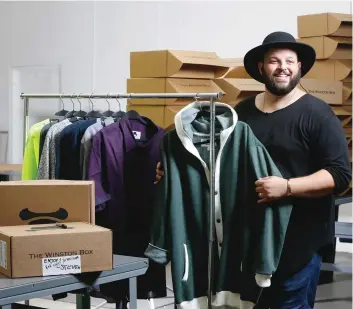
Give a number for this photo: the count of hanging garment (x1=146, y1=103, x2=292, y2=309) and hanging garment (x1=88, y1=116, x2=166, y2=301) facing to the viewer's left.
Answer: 0

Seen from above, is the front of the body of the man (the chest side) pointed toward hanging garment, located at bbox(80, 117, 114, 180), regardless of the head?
no

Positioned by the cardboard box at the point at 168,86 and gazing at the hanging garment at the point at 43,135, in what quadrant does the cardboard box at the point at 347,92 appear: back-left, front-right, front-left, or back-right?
back-left

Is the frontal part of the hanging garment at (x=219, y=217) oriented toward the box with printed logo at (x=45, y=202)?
no

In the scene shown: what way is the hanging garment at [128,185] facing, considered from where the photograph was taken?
facing the viewer and to the right of the viewer

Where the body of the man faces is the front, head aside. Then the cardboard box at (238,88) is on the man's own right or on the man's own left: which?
on the man's own right

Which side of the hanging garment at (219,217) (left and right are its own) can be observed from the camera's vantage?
front

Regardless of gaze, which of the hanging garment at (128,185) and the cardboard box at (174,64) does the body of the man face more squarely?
the hanging garment

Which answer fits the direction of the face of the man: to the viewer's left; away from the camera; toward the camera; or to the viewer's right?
toward the camera

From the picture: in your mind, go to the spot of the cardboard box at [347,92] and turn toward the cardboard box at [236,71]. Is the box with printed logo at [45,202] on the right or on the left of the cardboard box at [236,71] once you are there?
left

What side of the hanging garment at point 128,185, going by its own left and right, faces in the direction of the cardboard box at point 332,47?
left

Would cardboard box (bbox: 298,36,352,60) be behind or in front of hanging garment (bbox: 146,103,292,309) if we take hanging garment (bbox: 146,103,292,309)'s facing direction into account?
behind

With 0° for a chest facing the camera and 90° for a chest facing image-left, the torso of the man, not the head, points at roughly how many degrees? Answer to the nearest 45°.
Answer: approximately 45°

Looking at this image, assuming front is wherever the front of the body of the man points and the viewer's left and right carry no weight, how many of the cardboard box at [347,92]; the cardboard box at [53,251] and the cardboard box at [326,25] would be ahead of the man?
1

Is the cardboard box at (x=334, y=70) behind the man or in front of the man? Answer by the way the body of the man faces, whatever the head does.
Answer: behind
